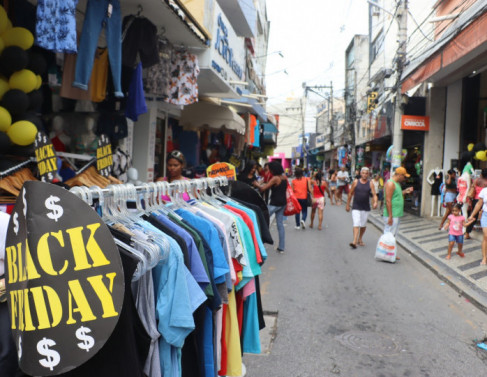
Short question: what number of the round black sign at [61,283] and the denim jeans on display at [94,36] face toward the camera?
2

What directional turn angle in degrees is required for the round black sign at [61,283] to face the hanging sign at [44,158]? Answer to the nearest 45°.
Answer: approximately 180°

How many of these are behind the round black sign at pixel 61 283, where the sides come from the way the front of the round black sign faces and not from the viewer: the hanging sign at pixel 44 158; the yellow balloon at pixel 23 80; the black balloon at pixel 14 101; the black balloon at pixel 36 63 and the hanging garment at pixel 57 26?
5

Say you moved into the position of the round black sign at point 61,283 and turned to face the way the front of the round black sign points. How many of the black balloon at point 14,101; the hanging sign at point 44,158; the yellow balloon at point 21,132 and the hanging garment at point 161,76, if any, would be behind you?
4

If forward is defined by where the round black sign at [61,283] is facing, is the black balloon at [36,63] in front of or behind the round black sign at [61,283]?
behind

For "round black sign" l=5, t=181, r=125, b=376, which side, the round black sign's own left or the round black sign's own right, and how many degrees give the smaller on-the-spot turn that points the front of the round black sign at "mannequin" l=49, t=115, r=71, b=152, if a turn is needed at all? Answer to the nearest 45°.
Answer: approximately 180°

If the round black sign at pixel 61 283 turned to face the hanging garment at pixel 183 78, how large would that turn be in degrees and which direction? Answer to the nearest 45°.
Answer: approximately 180°

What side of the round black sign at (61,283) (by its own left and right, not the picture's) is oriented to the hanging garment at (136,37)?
back

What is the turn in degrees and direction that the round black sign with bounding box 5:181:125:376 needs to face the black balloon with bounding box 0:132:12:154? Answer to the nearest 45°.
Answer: approximately 180°

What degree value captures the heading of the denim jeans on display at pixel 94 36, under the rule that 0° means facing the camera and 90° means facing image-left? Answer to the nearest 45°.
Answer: approximately 0°

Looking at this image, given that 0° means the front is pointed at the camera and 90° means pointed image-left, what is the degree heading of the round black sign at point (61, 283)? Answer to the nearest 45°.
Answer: approximately 0°

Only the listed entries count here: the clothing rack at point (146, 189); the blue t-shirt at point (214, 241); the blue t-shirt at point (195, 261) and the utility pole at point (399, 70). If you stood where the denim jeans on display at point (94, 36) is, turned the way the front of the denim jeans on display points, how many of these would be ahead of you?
3

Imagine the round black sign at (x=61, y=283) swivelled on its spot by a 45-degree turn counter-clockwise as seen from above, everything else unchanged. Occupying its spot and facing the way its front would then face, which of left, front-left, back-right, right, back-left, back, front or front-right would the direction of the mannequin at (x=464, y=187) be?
left

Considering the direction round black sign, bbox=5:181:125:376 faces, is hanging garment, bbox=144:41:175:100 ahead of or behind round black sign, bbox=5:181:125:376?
behind

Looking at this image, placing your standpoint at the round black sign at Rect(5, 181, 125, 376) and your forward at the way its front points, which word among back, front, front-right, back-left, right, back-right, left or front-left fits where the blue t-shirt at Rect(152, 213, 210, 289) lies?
back-left
